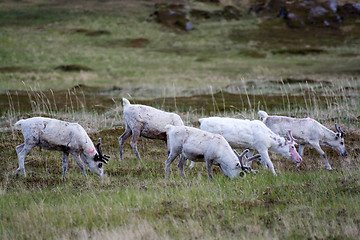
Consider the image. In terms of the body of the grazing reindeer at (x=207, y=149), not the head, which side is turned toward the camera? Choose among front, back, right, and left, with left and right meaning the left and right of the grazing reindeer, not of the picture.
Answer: right

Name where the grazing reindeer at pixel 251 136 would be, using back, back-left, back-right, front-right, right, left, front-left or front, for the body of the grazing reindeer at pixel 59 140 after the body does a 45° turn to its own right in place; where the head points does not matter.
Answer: front-left

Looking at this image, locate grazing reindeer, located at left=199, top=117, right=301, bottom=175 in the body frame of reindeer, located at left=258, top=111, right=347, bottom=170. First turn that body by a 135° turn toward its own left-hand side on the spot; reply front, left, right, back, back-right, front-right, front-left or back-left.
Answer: left

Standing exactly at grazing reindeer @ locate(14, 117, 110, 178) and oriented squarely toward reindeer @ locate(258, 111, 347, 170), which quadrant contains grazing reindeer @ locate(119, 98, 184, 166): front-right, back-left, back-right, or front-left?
front-left

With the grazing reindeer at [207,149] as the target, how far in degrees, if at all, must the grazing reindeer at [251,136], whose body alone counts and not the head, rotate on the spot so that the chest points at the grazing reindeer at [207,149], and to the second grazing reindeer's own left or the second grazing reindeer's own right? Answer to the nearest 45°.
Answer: approximately 135° to the second grazing reindeer's own right

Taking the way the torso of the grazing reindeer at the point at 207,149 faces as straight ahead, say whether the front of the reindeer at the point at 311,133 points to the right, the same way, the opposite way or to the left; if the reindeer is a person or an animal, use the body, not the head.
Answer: the same way

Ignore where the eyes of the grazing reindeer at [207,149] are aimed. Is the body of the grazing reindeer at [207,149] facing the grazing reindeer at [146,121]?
no

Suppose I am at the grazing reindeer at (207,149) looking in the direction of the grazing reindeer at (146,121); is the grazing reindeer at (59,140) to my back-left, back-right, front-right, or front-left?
front-left

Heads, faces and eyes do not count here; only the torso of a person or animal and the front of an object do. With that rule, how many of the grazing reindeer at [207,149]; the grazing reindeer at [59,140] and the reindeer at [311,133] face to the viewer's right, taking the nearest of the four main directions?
3

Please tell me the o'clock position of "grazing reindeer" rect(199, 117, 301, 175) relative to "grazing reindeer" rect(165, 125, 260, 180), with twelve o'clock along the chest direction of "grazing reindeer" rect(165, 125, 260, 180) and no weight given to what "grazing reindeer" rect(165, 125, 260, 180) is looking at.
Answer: "grazing reindeer" rect(199, 117, 301, 175) is roughly at 10 o'clock from "grazing reindeer" rect(165, 125, 260, 180).

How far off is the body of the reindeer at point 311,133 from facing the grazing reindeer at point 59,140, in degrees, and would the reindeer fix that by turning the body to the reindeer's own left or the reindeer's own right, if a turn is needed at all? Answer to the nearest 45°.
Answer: approximately 135° to the reindeer's own right

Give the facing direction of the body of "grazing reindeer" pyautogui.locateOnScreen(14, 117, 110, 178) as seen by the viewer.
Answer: to the viewer's right

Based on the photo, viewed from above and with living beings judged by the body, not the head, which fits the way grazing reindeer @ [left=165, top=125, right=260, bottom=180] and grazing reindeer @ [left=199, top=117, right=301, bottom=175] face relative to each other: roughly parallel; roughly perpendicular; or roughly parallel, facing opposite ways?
roughly parallel

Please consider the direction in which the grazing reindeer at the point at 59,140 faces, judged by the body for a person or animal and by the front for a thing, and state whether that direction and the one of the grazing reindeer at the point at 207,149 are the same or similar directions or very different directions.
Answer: same or similar directions

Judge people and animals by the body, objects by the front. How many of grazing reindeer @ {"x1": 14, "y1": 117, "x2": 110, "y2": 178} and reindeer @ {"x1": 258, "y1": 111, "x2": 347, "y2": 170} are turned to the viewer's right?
2

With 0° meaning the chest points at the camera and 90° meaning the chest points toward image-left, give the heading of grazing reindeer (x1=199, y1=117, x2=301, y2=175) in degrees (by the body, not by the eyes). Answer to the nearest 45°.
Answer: approximately 270°

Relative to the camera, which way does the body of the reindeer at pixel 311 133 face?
to the viewer's right

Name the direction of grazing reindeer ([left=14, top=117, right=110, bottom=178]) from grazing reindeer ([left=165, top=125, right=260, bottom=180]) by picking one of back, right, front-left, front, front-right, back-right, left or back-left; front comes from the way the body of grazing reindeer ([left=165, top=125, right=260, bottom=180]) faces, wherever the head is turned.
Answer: back
